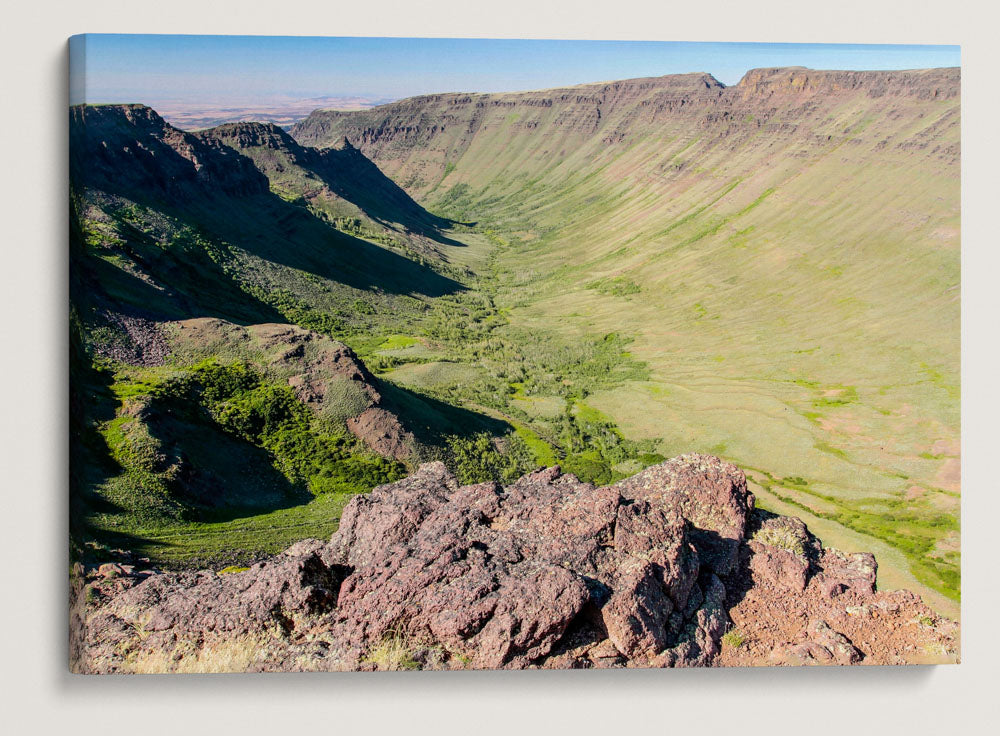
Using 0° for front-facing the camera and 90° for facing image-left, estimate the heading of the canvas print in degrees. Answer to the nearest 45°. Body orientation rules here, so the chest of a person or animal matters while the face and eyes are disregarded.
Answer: approximately 0°
